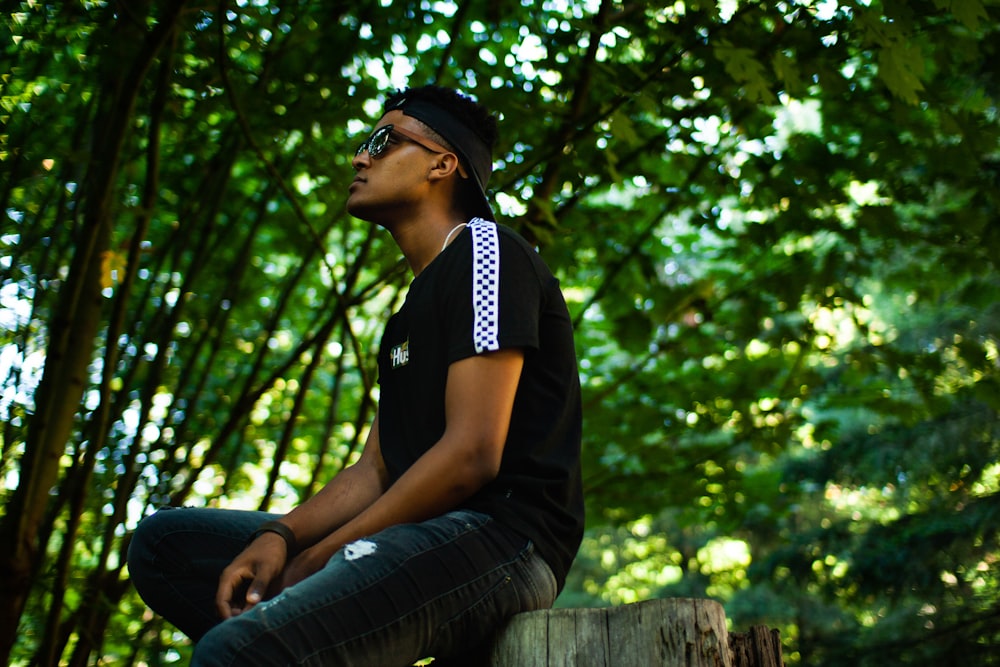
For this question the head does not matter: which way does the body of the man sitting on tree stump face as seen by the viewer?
to the viewer's left

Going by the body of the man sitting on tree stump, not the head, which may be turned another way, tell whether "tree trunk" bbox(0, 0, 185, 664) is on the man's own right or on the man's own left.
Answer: on the man's own right

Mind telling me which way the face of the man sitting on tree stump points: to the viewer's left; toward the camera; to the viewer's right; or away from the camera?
to the viewer's left
